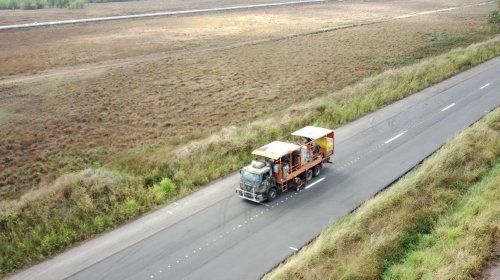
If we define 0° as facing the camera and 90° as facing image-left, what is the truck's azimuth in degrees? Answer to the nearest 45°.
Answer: approximately 45°
